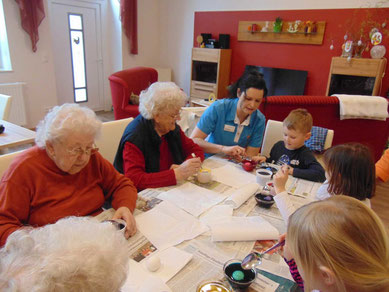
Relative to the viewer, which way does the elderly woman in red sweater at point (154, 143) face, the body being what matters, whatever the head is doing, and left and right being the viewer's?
facing the viewer and to the right of the viewer

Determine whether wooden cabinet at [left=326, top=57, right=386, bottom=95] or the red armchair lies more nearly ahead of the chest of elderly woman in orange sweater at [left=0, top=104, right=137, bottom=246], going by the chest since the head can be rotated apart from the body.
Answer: the wooden cabinet

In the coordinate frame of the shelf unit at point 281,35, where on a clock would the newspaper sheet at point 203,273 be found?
The newspaper sheet is roughly at 12 o'clock from the shelf unit.

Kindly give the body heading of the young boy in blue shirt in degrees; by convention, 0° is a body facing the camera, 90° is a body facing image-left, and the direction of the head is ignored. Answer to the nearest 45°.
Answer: approximately 45°

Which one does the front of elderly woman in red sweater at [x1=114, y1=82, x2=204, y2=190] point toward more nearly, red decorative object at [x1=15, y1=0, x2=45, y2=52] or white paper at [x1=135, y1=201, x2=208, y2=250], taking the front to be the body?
the white paper

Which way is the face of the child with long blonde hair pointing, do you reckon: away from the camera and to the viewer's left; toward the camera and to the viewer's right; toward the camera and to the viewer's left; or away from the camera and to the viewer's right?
away from the camera and to the viewer's left

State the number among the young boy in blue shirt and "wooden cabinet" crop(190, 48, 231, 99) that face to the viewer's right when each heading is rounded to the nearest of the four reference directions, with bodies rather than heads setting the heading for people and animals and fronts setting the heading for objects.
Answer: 0

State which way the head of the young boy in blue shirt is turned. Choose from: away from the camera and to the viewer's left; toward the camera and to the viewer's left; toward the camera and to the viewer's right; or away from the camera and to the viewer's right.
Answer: toward the camera and to the viewer's left

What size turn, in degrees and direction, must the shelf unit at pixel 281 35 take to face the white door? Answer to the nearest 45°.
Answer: approximately 90° to its right

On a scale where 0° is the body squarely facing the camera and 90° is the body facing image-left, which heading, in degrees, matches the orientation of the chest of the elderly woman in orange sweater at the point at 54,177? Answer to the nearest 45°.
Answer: approximately 315°

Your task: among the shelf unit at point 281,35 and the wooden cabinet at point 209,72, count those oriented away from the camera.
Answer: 0

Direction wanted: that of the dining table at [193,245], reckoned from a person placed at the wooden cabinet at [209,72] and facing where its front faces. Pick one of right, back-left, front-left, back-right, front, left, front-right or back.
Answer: front-left
